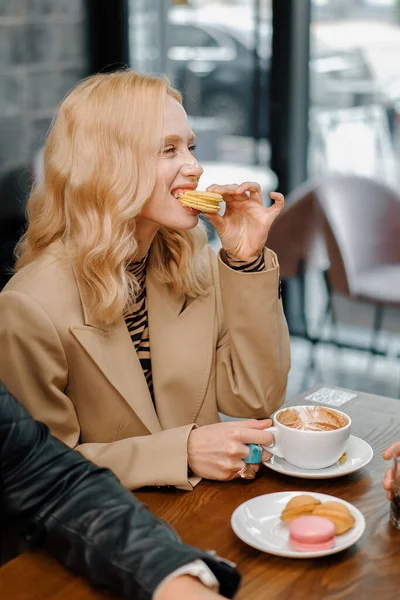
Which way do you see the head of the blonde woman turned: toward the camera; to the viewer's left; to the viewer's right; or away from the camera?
to the viewer's right

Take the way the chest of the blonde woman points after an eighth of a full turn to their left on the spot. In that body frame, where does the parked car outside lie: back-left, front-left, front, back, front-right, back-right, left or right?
left

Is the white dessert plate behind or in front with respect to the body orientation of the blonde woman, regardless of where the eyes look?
in front

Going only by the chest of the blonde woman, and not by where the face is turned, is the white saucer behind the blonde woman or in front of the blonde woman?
in front

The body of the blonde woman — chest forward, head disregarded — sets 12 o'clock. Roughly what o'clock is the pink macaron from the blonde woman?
The pink macaron is roughly at 1 o'clock from the blonde woman.
